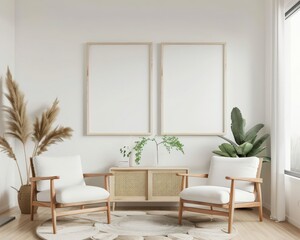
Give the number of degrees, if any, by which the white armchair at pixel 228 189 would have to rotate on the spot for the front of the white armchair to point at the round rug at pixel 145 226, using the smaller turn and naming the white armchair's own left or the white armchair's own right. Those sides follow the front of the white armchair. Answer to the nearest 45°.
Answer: approximately 45° to the white armchair's own right

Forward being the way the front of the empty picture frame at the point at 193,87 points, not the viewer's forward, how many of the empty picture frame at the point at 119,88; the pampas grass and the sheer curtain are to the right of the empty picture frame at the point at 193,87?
2

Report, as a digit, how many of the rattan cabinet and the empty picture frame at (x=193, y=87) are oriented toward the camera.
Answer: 2

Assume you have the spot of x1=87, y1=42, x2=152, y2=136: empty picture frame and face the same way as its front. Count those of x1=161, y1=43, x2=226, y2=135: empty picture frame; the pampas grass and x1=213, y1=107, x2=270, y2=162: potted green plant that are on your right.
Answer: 1

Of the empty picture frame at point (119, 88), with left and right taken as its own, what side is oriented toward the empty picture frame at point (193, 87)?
left

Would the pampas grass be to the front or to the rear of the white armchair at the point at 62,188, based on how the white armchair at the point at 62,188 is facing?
to the rear

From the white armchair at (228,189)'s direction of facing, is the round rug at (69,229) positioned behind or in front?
in front

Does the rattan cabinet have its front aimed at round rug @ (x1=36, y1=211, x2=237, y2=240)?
yes
